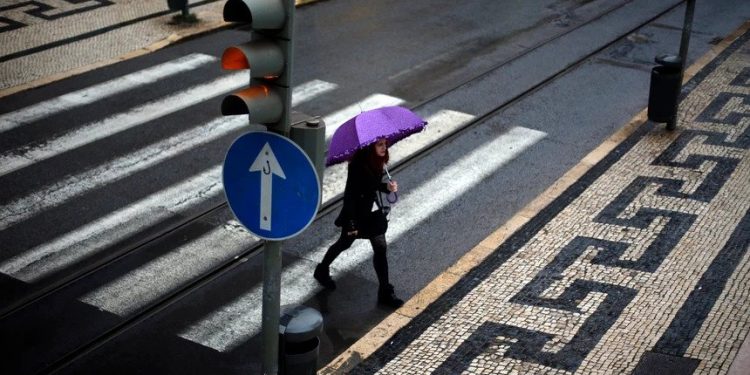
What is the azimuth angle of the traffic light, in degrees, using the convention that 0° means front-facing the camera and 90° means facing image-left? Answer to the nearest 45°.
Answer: approximately 45°

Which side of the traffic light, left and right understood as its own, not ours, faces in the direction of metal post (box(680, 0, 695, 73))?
back

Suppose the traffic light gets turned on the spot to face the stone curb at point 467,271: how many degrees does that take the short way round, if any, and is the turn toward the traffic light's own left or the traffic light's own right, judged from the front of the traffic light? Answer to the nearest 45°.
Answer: approximately 180°
